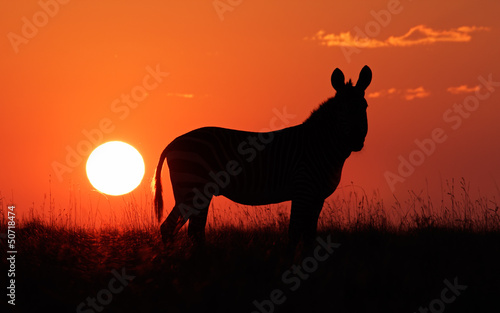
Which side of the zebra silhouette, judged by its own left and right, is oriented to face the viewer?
right
